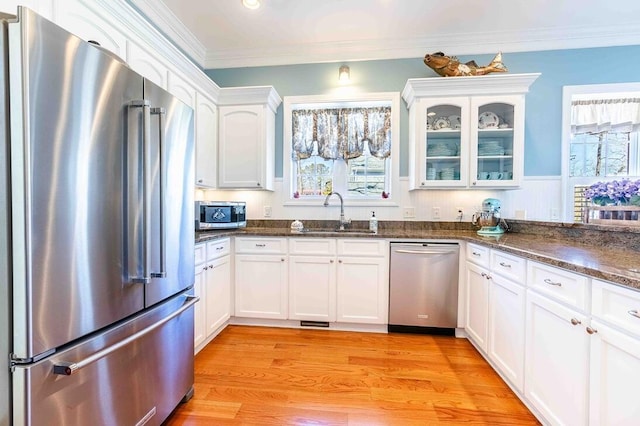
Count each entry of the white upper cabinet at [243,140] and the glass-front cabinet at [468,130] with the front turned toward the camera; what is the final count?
2

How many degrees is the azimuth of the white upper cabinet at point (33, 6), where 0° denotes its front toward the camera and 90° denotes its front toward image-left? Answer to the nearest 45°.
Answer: approximately 315°

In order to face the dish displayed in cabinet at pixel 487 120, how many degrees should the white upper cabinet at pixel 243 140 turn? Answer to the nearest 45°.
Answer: approximately 90° to its left

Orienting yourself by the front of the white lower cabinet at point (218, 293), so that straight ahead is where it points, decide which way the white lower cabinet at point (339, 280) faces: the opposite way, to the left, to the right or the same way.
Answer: to the right
